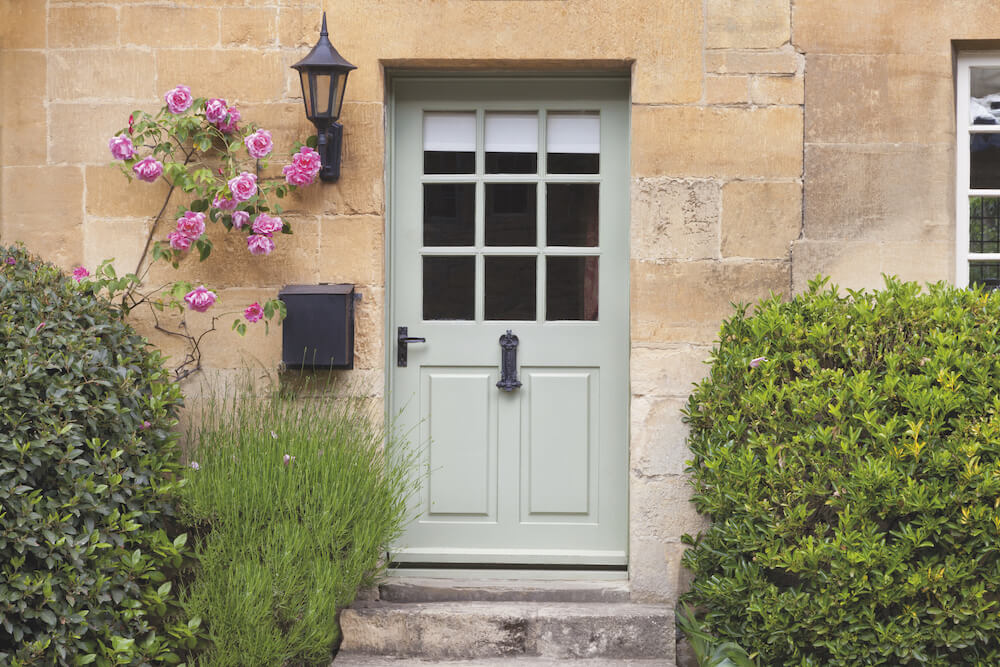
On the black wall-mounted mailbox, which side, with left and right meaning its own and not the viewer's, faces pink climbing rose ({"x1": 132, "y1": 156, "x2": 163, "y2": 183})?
right

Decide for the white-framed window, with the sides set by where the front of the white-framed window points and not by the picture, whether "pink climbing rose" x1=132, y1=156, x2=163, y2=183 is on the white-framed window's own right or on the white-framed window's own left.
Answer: on the white-framed window's own right

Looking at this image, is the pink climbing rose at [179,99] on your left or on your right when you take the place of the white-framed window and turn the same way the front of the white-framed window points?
on your right

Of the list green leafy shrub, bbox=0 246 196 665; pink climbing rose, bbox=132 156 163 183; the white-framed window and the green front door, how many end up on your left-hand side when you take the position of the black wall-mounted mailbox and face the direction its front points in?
2

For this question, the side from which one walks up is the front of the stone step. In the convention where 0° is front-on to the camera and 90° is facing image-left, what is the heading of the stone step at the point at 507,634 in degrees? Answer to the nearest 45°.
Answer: approximately 0°

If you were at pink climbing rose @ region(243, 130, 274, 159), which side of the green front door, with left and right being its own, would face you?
right

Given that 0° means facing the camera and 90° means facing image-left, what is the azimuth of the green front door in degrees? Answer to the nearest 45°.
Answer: approximately 0°
